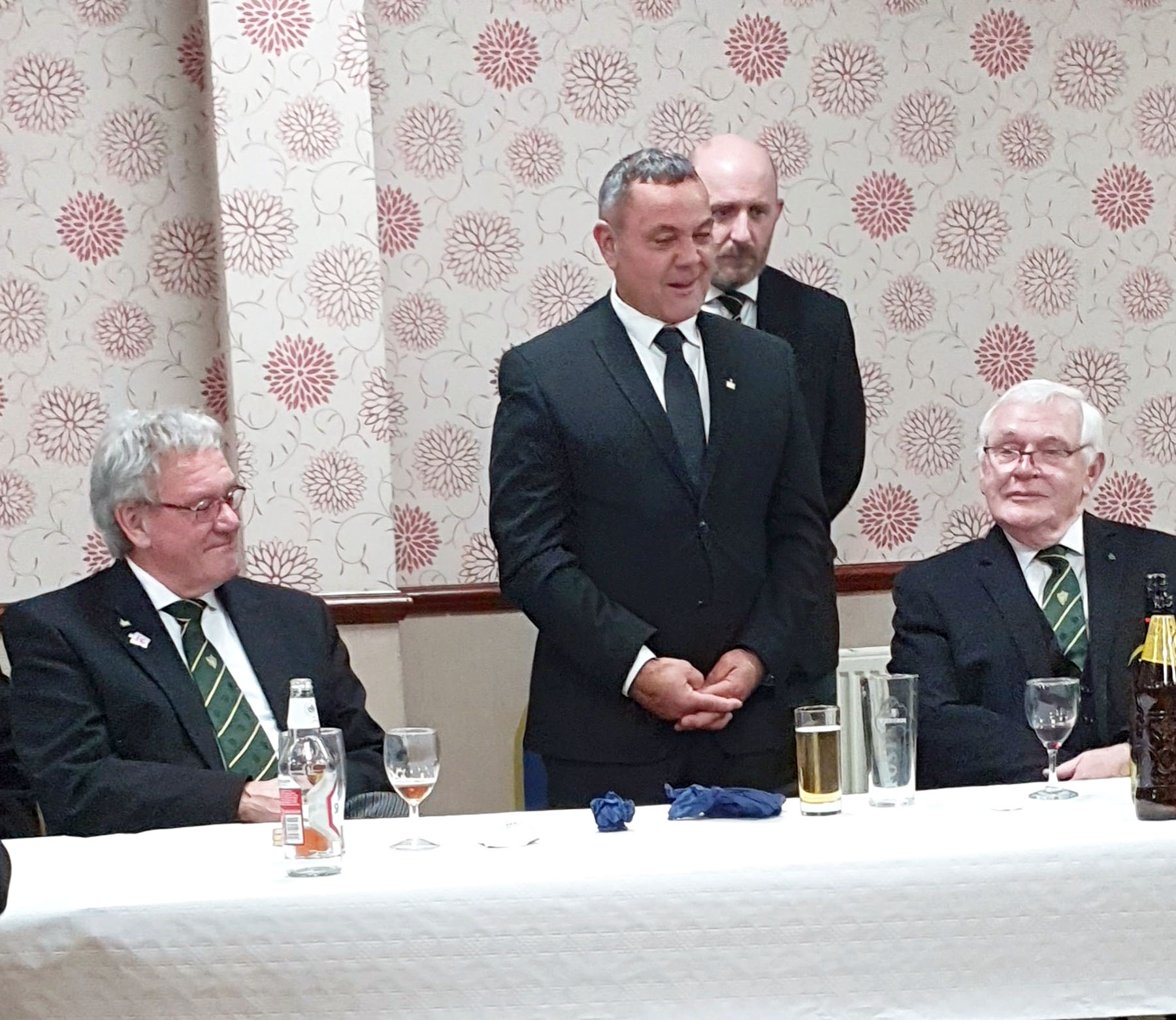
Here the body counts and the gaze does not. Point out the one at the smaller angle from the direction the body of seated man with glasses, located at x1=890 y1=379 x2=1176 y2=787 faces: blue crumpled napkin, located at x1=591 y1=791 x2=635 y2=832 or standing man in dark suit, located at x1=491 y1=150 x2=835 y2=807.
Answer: the blue crumpled napkin

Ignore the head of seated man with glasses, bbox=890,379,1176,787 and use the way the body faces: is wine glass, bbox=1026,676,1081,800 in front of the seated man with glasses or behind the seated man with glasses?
in front

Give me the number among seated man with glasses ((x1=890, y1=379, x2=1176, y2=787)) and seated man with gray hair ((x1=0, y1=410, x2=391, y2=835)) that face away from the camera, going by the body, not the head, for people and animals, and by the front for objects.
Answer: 0

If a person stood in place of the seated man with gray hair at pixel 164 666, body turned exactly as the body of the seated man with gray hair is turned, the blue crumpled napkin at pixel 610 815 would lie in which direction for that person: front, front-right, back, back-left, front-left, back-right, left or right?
front

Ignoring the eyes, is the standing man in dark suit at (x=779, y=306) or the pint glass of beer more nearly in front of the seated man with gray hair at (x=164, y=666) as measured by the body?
the pint glass of beer

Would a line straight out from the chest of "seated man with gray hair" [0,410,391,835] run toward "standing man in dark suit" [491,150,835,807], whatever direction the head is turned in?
no

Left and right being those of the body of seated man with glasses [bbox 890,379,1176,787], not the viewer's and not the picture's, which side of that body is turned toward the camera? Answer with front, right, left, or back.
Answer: front

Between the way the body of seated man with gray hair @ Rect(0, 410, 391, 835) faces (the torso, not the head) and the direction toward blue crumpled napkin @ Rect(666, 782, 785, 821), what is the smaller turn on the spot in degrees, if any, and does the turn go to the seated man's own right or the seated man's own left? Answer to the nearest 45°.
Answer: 0° — they already face it

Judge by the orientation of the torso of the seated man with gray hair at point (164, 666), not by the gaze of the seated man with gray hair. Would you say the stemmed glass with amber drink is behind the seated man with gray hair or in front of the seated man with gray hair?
in front

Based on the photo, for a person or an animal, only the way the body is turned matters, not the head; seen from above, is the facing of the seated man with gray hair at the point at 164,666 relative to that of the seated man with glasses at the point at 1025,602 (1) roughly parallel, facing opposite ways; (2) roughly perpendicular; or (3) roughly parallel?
roughly perpendicular

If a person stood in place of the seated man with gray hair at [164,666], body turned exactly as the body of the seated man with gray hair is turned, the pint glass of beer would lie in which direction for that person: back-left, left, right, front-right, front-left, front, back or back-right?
front

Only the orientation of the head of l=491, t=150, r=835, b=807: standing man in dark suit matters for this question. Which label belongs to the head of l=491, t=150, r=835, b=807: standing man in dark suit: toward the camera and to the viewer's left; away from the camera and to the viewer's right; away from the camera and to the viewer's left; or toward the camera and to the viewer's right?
toward the camera and to the viewer's right

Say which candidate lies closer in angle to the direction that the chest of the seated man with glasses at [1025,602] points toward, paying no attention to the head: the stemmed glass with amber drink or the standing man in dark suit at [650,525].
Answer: the stemmed glass with amber drink

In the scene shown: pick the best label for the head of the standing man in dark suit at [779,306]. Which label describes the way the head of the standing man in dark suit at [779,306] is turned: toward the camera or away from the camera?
toward the camera

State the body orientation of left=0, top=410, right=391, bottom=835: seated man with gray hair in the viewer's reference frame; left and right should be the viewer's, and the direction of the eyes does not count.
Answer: facing the viewer and to the right of the viewer
